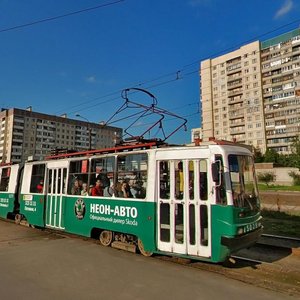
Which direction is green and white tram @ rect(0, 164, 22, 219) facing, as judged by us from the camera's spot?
facing to the right of the viewer

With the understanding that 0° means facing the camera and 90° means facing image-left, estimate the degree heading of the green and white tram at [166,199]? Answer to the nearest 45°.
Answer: approximately 315°

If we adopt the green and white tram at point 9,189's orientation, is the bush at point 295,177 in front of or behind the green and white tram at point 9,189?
in front
